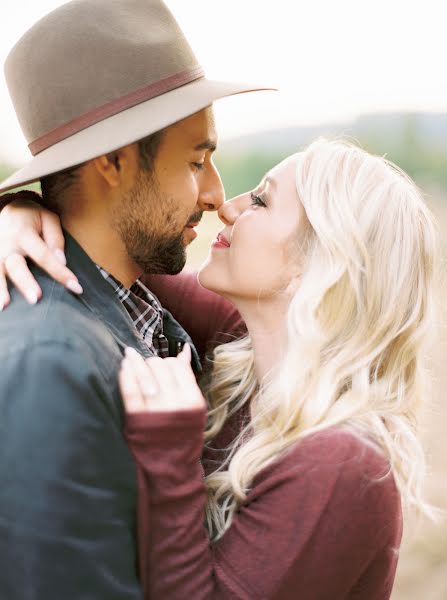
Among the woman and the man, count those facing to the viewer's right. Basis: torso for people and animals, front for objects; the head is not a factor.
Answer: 1

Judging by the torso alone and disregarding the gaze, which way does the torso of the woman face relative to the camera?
to the viewer's left

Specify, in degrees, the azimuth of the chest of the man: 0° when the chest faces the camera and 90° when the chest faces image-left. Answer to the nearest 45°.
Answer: approximately 270°

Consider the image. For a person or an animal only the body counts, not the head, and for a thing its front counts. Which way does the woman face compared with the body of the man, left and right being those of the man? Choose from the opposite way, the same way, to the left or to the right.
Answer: the opposite way

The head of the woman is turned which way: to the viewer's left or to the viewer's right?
to the viewer's left

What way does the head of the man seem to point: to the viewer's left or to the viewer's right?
to the viewer's right
